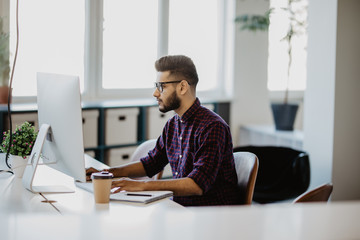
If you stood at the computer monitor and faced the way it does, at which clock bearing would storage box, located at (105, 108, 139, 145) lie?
The storage box is roughly at 11 o'clock from the computer monitor.

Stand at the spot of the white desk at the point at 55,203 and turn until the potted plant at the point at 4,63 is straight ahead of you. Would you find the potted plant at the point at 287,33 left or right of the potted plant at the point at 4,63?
right

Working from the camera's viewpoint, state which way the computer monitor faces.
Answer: facing away from the viewer and to the right of the viewer

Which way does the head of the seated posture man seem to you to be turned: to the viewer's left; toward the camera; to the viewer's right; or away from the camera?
to the viewer's left

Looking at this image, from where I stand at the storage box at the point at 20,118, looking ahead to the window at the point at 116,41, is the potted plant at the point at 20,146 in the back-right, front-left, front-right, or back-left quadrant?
back-right

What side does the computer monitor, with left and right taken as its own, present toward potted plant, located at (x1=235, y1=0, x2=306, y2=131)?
front

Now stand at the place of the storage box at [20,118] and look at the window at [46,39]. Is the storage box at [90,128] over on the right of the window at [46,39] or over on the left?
right

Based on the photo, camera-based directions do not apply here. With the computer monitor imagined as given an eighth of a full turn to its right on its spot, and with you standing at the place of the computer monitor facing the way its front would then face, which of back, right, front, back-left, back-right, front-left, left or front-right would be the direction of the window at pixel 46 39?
left

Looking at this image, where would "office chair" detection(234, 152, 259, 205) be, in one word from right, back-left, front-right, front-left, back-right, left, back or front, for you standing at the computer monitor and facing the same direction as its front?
front-right

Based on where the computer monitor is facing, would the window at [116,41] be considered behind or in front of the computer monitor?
in front
